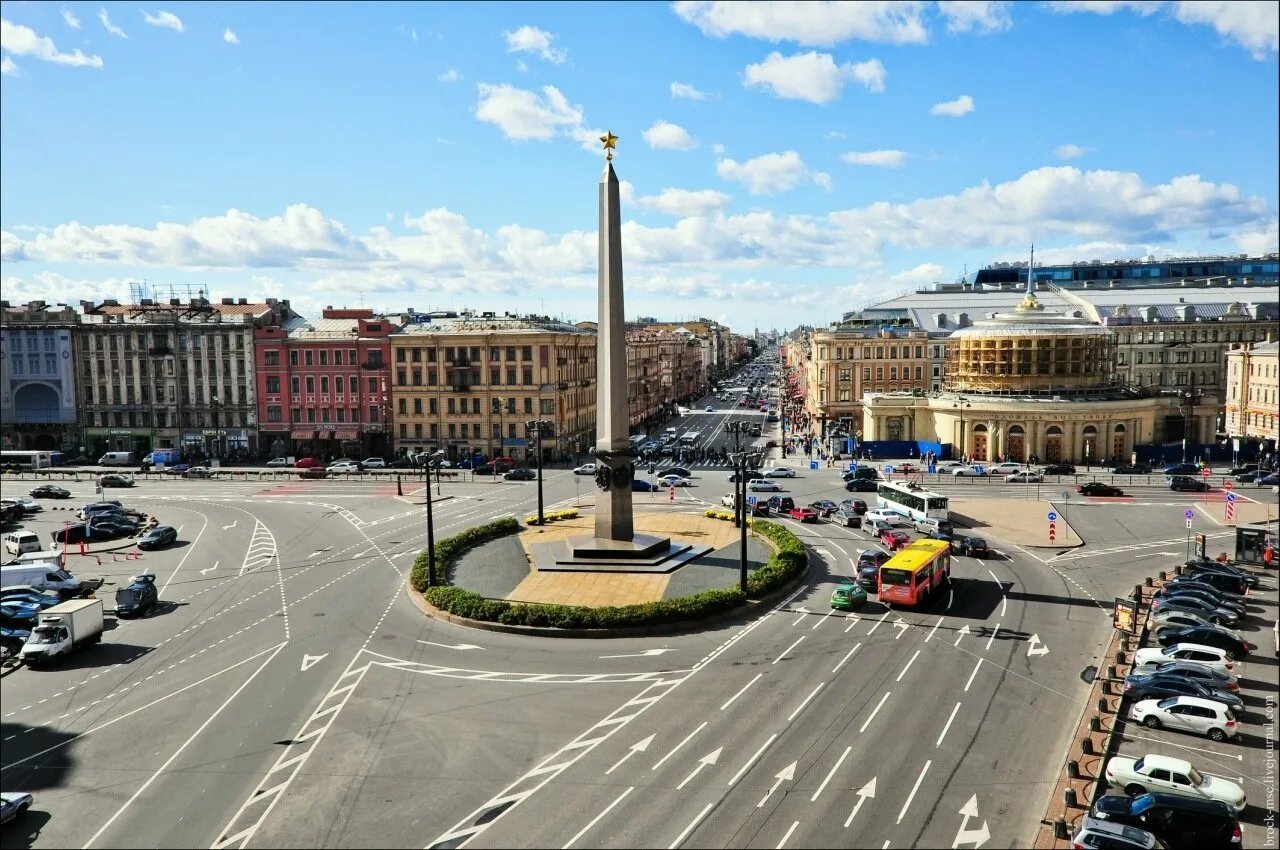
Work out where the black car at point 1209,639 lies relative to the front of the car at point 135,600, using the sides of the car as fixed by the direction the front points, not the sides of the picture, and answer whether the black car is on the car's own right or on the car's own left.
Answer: on the car's own left

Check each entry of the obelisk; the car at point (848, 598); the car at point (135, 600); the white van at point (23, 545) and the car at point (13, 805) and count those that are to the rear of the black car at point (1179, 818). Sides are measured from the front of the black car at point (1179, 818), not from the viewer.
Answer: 0

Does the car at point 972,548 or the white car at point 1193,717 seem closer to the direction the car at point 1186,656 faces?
the car

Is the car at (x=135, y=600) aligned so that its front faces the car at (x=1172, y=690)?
no

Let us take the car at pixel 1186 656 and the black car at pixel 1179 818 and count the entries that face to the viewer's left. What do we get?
2

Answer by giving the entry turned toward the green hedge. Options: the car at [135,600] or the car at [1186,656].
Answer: the car at [1186,656]

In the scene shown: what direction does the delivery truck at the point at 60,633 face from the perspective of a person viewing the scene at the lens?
facing the viewer and to the left of the viewer

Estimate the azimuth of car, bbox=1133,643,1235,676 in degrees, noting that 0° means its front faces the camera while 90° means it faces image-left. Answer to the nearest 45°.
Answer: approximately 90°

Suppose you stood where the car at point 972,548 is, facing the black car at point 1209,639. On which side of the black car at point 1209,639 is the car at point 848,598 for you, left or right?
right

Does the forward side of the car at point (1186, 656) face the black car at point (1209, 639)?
no

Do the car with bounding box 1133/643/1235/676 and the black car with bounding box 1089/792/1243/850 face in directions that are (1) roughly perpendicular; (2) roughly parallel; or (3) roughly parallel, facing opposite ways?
roughly parallel

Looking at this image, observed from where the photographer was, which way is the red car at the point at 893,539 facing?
facing away from the viewer and to the left of the viewer

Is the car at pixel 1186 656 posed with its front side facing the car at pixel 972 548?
no

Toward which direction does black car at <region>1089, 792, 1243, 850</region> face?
to the viewer's left

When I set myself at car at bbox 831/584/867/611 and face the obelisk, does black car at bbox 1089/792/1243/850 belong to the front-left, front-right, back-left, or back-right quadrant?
back-left

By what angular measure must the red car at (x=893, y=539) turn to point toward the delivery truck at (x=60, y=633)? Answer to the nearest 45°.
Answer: approximately 90° to its left
